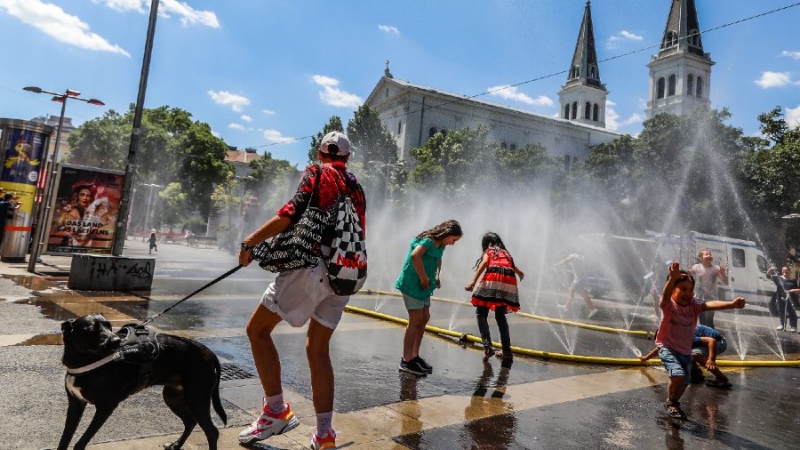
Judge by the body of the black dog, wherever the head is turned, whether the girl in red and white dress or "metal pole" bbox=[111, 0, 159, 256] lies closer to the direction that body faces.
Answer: the metal pole

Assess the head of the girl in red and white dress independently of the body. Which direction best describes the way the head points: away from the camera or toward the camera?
away from the camera

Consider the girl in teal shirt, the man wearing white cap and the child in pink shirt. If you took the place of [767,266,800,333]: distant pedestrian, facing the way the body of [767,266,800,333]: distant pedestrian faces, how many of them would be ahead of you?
3

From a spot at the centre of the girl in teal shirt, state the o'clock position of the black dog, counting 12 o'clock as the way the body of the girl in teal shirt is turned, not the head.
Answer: The black dog is roughly at 4 o'clock from the girl in teal shirt.

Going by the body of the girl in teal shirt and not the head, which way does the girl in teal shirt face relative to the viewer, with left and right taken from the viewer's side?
facing to the right of the viewer

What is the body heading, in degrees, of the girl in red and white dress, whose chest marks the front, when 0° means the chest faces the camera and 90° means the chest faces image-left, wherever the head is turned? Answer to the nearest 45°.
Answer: approximately 180°

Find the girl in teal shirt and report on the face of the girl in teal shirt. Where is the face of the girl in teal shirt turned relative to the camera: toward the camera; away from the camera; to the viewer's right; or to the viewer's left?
to the viewer's right

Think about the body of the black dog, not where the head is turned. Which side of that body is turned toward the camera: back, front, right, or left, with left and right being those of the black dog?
left
